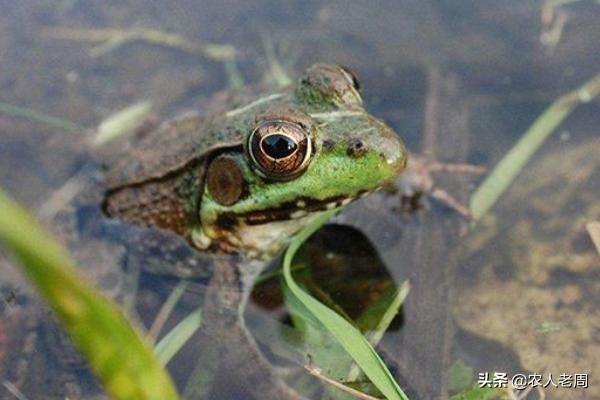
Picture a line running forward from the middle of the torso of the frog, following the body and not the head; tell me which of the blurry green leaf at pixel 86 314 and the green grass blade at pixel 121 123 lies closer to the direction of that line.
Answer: the blurry green leaf

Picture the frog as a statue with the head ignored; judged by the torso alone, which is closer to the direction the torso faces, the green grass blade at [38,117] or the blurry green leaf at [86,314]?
the blurry green leaf

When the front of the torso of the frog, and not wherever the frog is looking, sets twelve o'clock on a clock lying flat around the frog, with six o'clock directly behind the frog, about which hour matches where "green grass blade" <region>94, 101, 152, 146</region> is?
The green grass blade is roughly at 7 o'clock from the frog.

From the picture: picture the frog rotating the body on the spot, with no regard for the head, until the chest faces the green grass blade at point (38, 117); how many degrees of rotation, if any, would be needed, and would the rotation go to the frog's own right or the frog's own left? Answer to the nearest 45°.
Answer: approximately 180°

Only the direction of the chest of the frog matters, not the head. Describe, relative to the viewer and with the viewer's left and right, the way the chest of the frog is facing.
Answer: facing the viewer and to the right of the viewer
